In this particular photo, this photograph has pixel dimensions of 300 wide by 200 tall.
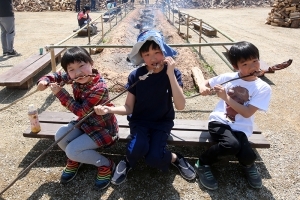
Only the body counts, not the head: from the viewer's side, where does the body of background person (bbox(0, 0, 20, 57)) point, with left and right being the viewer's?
facing to the right of the viewer

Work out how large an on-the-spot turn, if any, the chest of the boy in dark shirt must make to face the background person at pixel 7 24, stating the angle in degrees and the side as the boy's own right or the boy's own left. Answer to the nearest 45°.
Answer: approximately 135° to the boy's own right

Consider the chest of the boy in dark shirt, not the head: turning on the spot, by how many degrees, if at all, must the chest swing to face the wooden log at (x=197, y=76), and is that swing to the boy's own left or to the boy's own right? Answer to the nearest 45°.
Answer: approximately 180°

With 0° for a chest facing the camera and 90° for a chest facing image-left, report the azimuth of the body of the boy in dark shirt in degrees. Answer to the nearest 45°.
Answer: approximately 0°
